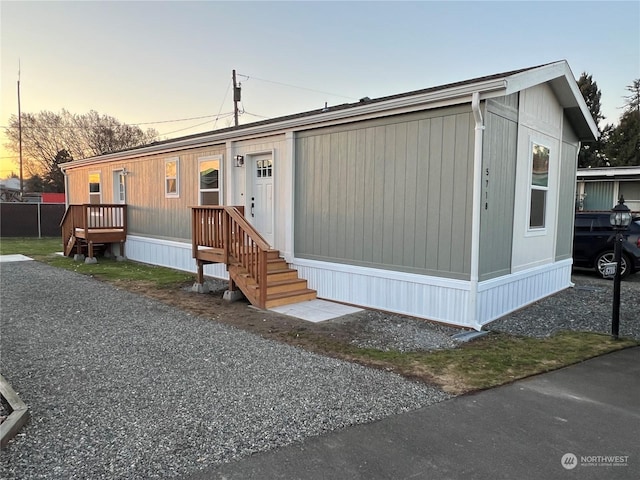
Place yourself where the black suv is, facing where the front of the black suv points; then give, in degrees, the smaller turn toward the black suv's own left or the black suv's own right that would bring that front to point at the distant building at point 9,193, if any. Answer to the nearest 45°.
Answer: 0° — it already faces it

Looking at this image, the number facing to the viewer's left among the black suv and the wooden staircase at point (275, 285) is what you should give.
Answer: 1

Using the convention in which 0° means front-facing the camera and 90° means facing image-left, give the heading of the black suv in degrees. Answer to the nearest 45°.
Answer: approximately 90°

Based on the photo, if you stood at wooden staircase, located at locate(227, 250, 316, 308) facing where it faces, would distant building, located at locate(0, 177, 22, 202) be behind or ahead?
behind

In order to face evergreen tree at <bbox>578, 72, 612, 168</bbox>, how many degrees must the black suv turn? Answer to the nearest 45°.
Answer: approximately 90° to its right

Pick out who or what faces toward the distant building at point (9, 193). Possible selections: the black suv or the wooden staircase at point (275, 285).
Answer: the black suv

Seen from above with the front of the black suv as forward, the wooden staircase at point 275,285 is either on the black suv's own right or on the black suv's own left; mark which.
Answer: on the black suv's own left

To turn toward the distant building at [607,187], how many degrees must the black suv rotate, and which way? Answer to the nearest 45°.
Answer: approximately 90° to its right
